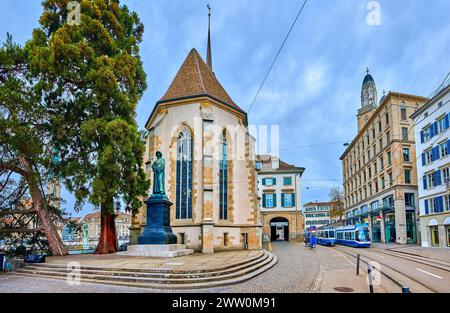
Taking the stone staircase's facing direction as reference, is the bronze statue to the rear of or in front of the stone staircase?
to the rear

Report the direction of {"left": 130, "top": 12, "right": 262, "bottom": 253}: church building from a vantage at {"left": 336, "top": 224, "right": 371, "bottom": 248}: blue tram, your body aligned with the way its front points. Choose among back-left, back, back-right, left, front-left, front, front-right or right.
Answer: right

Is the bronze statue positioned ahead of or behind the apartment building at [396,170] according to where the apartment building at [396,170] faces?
ahead

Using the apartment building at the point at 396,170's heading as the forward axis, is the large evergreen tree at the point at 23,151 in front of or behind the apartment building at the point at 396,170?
in front

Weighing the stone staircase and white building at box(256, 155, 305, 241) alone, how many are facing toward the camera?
2

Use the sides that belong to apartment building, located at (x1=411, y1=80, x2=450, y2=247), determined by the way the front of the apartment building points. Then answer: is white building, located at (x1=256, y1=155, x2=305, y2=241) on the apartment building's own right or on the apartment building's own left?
on the apartment building's own right
